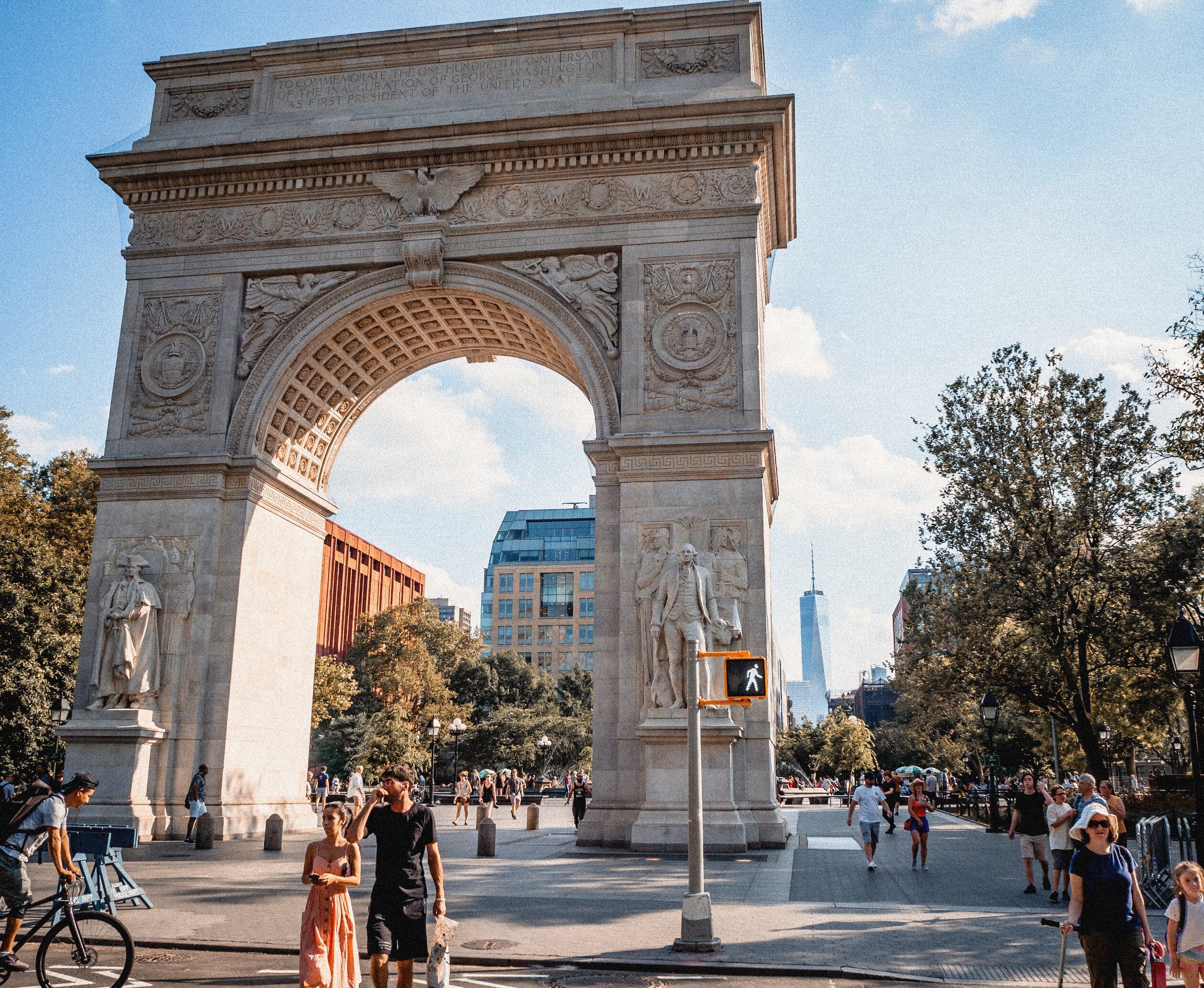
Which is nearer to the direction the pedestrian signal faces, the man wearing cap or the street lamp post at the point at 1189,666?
the man wearing cap

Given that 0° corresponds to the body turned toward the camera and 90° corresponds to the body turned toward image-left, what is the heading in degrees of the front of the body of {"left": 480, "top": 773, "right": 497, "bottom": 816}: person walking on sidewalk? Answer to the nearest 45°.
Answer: approximately 0°

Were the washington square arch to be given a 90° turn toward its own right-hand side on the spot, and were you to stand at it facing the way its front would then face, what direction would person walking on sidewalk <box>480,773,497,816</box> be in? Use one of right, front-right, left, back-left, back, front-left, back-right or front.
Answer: right

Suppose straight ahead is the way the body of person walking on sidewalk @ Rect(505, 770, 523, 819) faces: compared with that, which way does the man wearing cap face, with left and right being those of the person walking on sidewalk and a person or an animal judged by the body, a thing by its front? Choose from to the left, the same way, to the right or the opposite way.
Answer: to the left

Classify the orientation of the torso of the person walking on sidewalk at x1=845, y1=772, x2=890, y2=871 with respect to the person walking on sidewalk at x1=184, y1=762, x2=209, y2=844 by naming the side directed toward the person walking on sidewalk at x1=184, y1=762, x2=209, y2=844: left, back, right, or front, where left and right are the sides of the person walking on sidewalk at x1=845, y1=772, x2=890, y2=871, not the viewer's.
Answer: right

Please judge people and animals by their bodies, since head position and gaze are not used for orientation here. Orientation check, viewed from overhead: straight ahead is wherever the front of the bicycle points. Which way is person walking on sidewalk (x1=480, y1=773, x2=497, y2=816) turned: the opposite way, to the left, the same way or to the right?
to the right

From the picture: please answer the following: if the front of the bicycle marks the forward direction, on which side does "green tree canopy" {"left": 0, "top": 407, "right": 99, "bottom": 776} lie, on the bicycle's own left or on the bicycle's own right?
on the bicycle's own left

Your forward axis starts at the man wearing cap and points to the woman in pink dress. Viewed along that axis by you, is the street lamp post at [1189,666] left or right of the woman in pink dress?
left

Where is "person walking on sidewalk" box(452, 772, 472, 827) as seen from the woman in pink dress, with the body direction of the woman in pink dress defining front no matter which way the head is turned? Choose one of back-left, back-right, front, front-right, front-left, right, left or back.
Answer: back

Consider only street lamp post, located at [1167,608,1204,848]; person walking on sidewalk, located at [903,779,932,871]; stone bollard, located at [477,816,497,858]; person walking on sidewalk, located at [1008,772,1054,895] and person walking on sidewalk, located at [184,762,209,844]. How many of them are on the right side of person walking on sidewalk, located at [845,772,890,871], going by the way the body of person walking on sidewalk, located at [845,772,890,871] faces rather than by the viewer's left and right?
2

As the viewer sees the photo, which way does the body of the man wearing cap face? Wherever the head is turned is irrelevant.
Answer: to the viewer's right

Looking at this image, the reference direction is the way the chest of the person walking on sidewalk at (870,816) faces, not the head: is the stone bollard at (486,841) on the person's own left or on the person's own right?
on the person's own right
